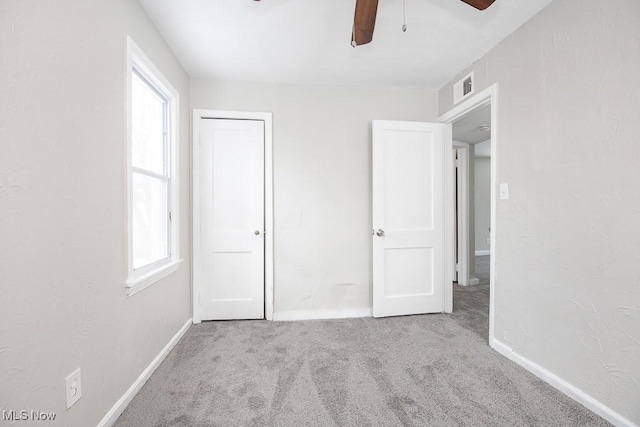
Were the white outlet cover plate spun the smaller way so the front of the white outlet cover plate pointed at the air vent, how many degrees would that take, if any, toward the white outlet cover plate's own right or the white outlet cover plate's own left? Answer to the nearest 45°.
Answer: approximately 45° to the white outlet cover plate's own left

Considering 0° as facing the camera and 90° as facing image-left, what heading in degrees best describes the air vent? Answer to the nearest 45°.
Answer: approximately 45°

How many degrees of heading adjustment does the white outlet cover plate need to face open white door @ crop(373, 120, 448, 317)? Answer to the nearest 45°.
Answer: approximately 45° to its left

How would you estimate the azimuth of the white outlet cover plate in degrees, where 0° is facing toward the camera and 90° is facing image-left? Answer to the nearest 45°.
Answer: approximately 315°

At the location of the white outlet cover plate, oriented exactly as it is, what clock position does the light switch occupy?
The light switch is roughly at 11 o'clock from the white outlet cover plate.

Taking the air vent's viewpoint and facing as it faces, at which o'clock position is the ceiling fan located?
The ceiling fan is roughly at 11 o'clock from the air vent.

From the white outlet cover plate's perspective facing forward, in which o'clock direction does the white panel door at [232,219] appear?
The white panel door is roughly at 9 o'clock from the white outlet cover plate.

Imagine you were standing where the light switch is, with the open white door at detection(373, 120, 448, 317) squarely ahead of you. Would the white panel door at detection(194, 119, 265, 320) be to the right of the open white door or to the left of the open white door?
left

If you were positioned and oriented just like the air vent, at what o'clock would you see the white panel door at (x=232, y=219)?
The white panel door is roughly at 1 o'clock from the air vent.

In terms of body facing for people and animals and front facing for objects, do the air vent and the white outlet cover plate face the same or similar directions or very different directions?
very different directions
